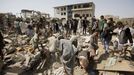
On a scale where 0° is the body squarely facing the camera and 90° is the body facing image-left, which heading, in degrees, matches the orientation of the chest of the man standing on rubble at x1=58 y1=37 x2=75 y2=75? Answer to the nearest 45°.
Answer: approximately 135°
